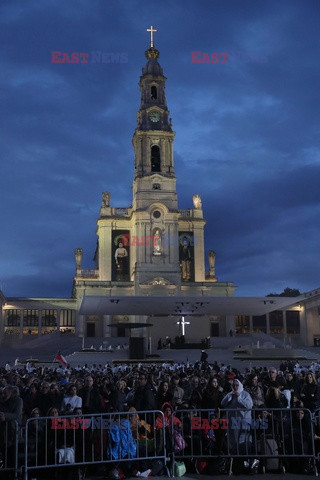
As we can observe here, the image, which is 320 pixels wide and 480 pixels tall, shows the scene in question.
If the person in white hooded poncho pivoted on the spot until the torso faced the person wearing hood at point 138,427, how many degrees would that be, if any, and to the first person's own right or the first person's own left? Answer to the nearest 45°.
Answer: approximately 90° to the first person's own right

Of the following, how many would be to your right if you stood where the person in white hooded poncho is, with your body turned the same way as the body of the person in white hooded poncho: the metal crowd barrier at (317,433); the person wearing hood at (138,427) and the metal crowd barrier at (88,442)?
2

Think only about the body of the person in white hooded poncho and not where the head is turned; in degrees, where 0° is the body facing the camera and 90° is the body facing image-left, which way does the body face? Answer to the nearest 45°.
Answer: approximately 0°

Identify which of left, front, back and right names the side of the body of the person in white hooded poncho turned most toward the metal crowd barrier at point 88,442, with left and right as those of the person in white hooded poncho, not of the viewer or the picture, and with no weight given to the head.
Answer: right

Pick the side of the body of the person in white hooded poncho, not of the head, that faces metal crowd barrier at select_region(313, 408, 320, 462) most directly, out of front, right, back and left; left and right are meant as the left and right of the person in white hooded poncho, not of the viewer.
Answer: left

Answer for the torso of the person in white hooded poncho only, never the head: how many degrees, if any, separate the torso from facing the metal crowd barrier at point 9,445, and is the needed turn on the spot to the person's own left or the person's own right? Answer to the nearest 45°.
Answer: approximately 90° to the person's own right
